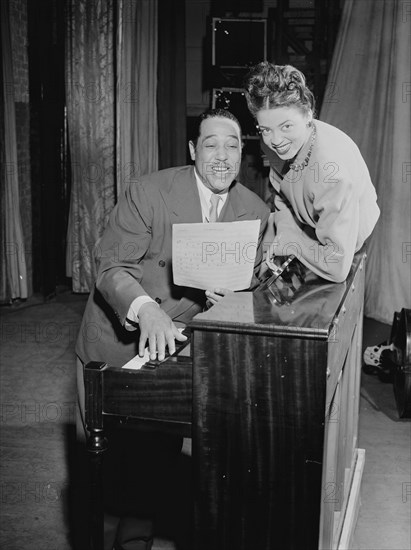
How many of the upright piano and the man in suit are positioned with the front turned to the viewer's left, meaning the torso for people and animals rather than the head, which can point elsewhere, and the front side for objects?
1

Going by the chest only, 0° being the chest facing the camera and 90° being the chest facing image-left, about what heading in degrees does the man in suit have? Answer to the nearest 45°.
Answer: approximately 315°

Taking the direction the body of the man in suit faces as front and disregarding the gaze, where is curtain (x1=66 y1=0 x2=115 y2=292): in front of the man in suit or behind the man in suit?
behind

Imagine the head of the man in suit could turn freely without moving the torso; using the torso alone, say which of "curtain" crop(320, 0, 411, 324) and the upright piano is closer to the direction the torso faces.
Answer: the upright piano

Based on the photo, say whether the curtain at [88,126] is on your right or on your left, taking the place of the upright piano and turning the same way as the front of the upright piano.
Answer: on your right

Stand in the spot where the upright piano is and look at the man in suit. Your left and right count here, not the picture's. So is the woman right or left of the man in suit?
right

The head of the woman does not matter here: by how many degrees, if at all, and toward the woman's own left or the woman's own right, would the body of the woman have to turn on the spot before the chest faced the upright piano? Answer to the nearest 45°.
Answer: approximately 45° to the woman's own left

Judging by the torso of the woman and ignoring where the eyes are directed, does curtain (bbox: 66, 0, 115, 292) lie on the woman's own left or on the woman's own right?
on the woman's own right

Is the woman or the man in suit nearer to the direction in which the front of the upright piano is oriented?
the man in suit

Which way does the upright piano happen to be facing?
to the viewer's left

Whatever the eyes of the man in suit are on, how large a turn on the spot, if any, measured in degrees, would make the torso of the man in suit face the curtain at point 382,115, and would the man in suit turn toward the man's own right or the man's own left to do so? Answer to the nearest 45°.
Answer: approximately 90° to the man's own left
